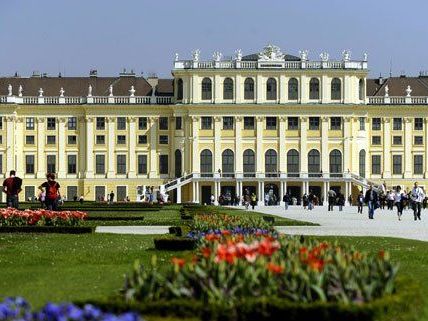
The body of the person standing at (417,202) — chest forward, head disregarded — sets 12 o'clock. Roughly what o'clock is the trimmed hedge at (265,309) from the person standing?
The trimmed hedge is roughly at 12 o'clock from the person standing.

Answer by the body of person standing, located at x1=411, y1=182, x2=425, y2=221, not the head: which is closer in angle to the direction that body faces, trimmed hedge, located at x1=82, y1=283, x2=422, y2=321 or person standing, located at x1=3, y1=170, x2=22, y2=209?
the trimmed hedge

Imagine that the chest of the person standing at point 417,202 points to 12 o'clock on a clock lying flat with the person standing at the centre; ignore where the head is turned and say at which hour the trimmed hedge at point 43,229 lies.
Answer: The trimmed hedge is roughly at 1 o'clock from the person standing.

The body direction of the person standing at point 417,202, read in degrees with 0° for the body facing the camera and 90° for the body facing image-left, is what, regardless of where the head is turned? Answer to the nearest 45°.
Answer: approximately 0°

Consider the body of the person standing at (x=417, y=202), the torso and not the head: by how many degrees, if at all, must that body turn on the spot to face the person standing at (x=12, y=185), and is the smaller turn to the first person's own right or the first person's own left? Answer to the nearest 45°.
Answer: approximately 45° to the first person's own right
